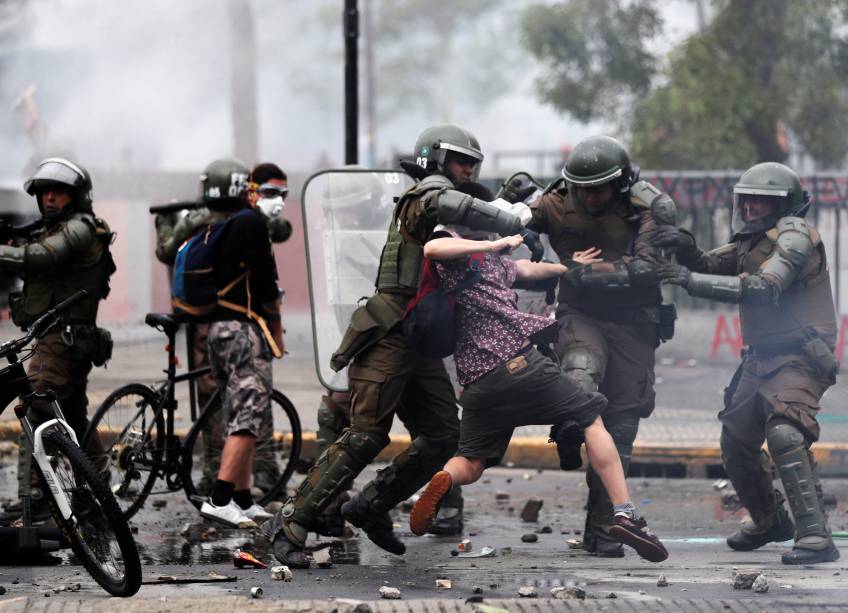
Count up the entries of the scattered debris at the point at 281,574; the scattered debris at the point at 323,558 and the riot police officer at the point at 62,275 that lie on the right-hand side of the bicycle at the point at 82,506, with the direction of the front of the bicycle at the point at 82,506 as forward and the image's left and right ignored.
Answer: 0

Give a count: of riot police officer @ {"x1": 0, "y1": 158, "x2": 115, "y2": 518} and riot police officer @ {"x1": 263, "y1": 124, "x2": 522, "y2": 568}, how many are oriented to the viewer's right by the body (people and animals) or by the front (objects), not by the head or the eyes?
1

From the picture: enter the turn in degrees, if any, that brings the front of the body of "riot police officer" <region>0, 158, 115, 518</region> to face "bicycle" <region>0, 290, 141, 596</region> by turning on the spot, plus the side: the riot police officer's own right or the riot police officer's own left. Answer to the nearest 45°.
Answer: approximately 45° to the riot police officer's own left

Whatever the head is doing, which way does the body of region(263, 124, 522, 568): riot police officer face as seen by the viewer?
to the viewer's right

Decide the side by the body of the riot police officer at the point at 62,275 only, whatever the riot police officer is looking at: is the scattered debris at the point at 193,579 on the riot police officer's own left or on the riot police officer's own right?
on the riot police officer's own left

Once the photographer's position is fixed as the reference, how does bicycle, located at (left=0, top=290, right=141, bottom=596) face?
facing the viewer and to the right of the viewer

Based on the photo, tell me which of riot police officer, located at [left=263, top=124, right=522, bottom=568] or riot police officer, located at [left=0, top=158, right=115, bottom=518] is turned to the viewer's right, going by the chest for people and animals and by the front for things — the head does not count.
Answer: riot police officer, located at [left=263, top=124, right=522, bottom=568]

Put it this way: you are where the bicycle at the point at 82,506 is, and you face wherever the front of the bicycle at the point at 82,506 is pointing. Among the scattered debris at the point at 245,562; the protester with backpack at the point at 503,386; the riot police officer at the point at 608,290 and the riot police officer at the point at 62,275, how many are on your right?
0

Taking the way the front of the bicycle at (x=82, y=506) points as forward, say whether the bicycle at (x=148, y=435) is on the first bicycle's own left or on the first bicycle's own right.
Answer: on the first bicycle's own left

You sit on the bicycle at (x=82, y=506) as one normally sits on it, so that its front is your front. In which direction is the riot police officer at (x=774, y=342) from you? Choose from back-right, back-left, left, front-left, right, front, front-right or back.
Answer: front-left

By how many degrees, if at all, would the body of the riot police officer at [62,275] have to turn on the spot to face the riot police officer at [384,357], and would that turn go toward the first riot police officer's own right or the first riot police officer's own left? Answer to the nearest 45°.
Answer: approximately 90° to the first riot police officer's own left

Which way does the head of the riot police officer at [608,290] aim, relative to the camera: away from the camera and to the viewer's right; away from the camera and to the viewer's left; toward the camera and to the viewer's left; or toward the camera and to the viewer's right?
toward the camera and to the viewer's left

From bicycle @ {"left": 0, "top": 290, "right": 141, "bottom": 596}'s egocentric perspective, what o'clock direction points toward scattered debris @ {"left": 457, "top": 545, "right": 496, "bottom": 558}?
The scattered debris is roughly at 10 o'clock from the bicycle.

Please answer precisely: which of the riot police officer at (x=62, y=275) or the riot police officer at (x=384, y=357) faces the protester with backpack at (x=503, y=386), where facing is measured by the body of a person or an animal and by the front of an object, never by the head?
the riot police officer at (x=384, y=357)

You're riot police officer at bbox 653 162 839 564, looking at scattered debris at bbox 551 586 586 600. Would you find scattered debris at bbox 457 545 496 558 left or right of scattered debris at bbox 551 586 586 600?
right

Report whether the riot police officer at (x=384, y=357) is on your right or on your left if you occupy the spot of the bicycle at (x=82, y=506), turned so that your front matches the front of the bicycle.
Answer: on your left
